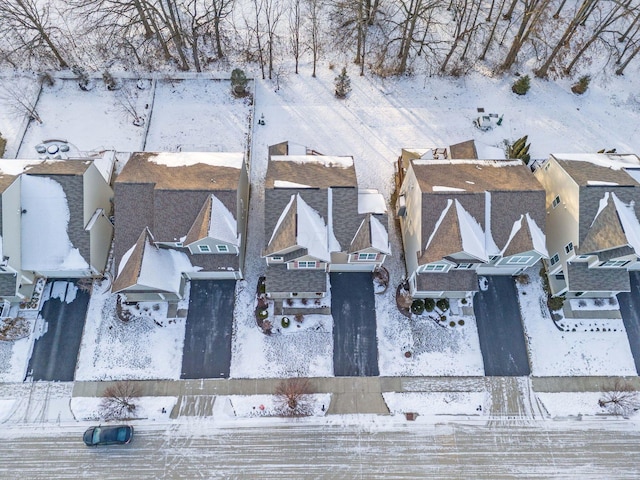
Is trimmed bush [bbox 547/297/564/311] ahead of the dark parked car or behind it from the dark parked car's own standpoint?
behind

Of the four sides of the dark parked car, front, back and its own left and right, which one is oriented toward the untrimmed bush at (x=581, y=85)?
back

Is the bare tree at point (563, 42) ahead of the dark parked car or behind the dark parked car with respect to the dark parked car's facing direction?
behind

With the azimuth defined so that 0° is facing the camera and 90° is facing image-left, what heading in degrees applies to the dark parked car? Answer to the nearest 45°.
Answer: approximately 90°

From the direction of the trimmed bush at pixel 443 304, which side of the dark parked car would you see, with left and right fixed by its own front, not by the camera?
back

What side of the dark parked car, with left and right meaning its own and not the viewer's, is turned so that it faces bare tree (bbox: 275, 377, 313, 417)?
back
